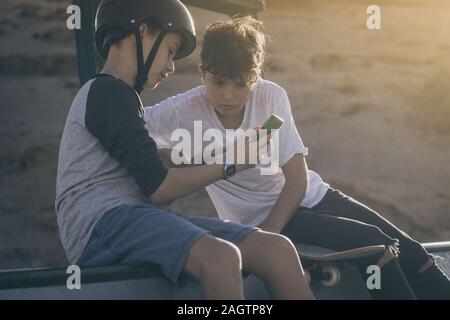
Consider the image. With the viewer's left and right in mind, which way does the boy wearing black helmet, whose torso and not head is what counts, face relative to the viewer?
facing to the right of the viewer

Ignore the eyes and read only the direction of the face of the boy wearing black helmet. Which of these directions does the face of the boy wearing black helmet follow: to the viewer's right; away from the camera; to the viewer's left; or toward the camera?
to the viewer's right

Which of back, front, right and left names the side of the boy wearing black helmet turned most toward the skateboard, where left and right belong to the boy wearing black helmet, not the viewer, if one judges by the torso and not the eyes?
front
